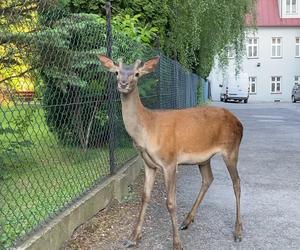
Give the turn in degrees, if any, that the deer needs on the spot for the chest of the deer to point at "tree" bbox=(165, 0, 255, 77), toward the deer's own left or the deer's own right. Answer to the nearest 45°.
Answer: approximately 135° to the deer's own right

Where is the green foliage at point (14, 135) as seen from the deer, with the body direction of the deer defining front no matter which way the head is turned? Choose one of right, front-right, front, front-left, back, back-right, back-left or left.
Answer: front-right

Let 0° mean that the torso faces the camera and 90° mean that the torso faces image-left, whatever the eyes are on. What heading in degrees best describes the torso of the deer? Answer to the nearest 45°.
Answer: approximately 45°

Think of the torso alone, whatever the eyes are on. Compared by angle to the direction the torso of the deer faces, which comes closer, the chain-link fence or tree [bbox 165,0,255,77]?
the chain-link fence

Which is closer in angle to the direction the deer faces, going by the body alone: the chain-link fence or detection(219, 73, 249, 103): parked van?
the chain-link fence

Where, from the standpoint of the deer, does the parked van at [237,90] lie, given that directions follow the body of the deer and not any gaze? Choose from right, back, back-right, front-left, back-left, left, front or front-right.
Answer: back-right

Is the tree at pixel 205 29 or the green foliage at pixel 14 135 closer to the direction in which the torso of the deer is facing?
the green foliage
